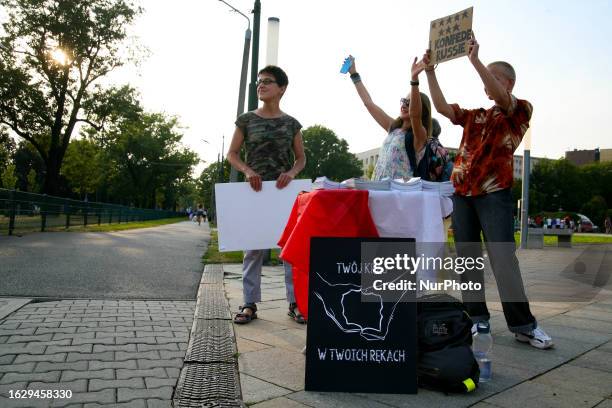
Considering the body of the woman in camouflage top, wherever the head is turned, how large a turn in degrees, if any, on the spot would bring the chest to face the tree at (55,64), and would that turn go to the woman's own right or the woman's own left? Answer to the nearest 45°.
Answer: approximately 135° to the woman's own right

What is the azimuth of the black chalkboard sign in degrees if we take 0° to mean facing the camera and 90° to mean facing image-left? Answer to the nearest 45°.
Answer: approximately 0°

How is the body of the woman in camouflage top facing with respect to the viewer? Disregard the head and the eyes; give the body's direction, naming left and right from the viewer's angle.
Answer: facing the viewer

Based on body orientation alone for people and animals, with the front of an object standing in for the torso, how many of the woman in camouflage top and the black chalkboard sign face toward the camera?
2

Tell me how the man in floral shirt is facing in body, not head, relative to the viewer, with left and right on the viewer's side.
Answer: facing the viewer and to the left of the viewer

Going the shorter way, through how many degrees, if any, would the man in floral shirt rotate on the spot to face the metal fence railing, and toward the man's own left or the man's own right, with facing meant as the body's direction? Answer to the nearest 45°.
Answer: approximately 90° to the man's own right

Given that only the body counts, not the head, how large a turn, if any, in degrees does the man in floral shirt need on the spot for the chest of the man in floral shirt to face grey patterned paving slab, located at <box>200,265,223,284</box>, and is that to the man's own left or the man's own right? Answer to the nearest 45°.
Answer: approximately 90° to the man's own right

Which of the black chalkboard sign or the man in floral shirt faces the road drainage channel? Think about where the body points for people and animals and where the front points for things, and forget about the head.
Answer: the man in floral shirt

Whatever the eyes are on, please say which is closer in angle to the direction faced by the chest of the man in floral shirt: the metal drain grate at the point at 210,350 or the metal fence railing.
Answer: the metal drain grate

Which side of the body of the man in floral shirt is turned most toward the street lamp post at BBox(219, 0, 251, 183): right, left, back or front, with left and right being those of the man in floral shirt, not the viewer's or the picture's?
right

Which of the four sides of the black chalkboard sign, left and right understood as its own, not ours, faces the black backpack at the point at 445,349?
left

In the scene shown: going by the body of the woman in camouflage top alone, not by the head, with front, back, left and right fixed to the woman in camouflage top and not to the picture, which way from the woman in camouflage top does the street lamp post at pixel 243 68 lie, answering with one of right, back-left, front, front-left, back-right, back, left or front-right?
back

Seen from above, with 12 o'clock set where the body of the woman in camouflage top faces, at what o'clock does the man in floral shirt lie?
The man in floral shirt is roughly at 10 o'clock from the woman in camouflage top.

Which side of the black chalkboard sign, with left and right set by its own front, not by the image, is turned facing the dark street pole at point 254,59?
back

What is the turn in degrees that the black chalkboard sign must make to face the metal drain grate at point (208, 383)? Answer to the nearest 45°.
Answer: approximately 90° to its right
